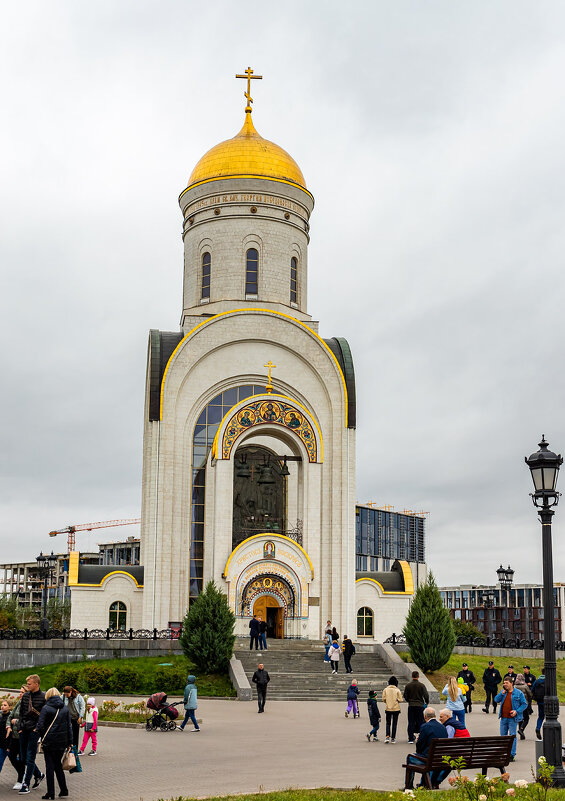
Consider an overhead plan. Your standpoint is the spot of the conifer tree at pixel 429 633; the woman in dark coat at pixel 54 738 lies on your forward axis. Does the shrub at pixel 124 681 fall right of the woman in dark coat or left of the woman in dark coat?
right

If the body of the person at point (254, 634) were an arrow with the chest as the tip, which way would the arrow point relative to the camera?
away from the camera

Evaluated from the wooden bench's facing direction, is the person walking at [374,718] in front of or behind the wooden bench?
in front

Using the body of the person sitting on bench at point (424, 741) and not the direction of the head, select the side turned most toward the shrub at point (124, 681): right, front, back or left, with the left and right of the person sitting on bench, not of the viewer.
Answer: front

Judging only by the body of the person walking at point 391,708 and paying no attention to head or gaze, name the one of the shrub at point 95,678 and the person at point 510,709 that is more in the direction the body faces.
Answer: the shrub

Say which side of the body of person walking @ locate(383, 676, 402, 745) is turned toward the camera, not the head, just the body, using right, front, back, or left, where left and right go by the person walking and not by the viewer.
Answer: back

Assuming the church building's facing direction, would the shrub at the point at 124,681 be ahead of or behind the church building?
ahead

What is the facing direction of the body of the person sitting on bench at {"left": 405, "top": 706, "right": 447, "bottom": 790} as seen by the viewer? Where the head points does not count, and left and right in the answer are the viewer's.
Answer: facing away from the viewer and to the left of the viewer

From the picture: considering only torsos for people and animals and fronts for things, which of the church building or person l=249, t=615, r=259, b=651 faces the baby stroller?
the church building
